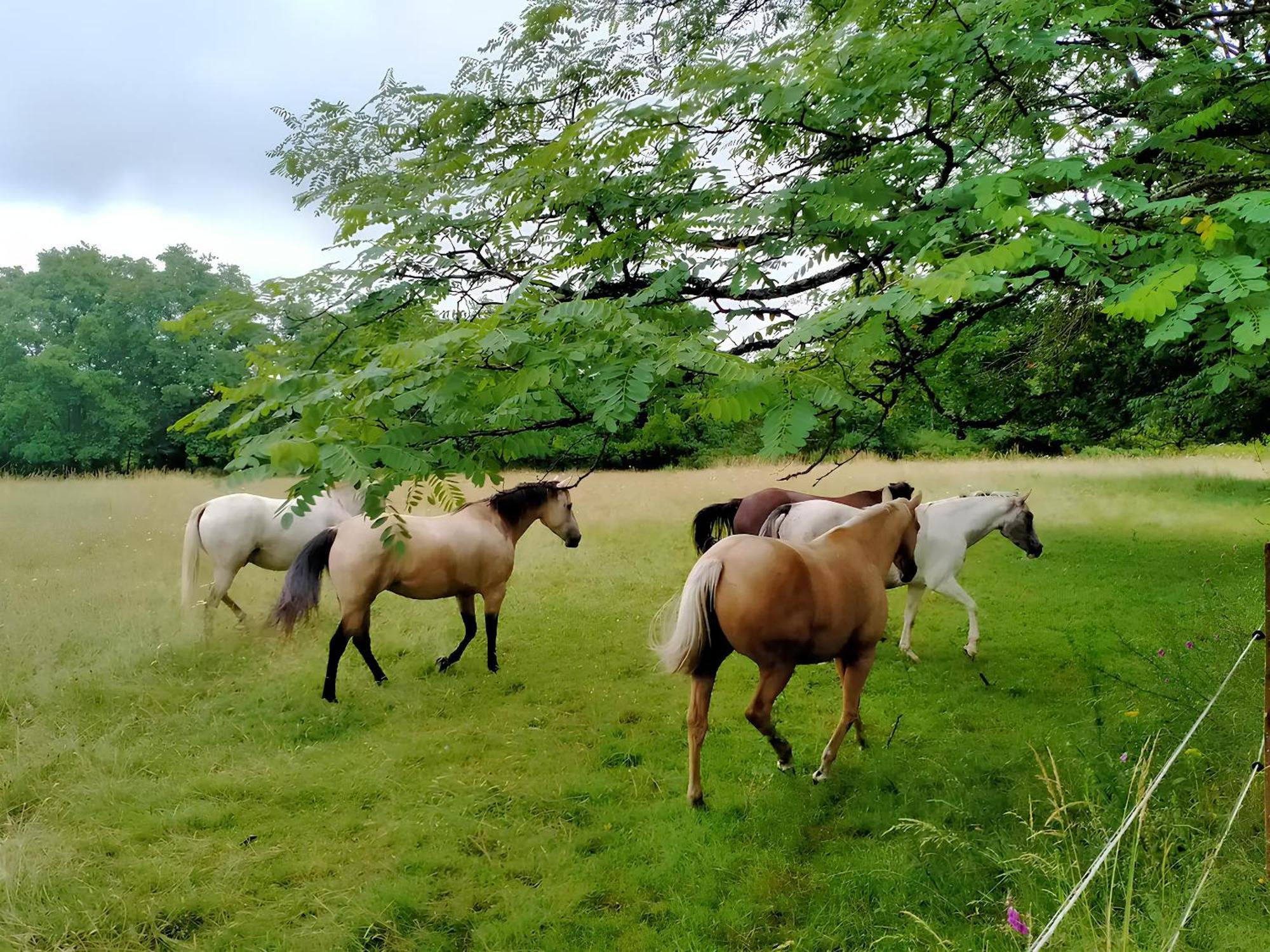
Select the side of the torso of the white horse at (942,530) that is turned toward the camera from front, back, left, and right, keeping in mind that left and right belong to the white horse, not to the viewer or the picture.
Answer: right

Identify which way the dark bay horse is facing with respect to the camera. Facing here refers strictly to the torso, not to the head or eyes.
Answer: to the viewer's right

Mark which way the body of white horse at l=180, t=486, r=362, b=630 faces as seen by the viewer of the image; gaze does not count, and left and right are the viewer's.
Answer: facing away from the viewer and to the right of the viewer

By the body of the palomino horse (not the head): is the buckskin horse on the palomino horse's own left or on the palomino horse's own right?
on the palomino horse's own left

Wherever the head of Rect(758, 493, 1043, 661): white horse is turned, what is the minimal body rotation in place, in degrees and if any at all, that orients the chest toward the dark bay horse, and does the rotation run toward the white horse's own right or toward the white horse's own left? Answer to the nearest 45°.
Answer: approximately 180°

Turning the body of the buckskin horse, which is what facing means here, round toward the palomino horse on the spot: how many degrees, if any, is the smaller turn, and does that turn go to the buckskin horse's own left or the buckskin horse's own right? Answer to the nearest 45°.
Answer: approximately 45° to the buckskin horse's own right

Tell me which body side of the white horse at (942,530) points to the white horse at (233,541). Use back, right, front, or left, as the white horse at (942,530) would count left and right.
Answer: back

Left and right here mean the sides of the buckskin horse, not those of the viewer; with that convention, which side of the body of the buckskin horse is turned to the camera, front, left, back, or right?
right

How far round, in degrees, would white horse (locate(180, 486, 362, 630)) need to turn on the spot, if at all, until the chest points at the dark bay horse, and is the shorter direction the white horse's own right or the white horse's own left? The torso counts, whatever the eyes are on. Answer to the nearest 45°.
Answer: approximately 45° to the white horse's own right

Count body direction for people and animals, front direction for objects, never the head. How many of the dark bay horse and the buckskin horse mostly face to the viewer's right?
2

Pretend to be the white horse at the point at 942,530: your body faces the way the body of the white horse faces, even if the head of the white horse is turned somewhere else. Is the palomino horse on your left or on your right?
on your right

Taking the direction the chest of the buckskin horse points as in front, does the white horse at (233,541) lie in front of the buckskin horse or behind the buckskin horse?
behind
